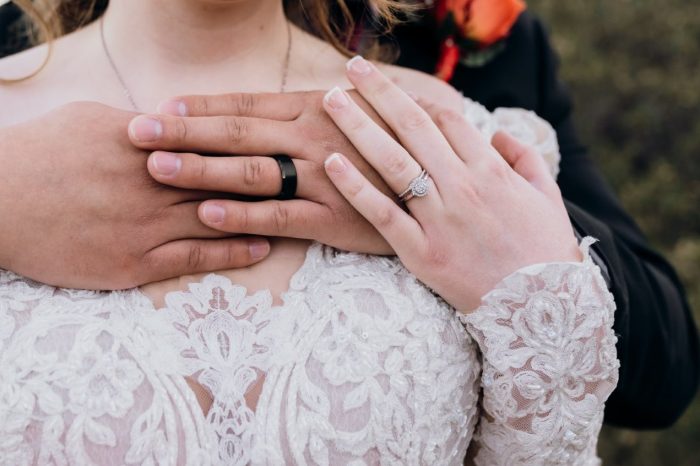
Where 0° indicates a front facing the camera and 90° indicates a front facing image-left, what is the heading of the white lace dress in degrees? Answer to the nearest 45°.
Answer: approximately 0°
